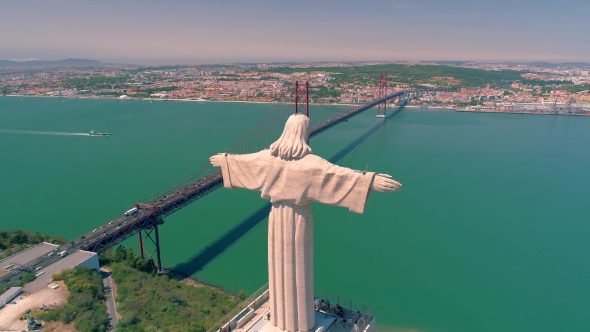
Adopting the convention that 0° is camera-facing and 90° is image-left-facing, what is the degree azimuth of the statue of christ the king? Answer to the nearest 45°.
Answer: approximately 225°
